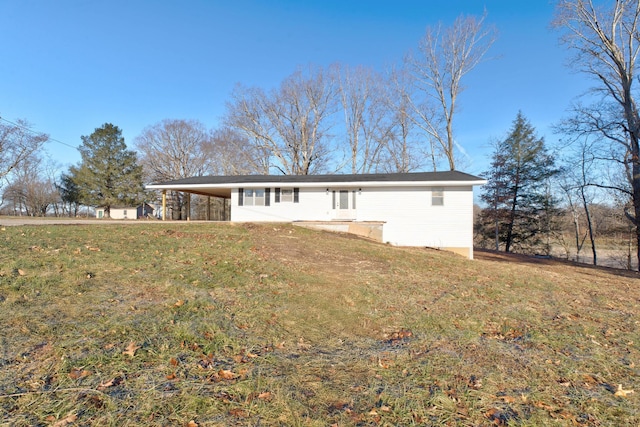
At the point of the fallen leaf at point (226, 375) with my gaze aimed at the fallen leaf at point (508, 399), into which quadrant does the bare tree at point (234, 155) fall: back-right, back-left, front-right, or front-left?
back-left

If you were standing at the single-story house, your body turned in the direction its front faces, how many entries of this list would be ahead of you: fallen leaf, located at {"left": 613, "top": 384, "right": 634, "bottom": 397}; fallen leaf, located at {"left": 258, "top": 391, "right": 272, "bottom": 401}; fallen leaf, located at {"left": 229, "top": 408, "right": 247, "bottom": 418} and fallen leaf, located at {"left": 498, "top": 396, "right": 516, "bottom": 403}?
4

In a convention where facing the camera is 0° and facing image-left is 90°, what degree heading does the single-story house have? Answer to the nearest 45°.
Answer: approximately 0°

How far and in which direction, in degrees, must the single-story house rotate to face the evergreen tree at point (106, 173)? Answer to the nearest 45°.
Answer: approximately 135° to its right

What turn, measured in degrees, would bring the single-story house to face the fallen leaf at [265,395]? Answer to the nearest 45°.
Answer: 0° — it already faces it

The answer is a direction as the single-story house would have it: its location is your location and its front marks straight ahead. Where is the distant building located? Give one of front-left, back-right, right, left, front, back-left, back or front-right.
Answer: back-right

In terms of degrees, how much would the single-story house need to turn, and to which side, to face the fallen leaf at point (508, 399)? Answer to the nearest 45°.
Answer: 0° — it already faces it

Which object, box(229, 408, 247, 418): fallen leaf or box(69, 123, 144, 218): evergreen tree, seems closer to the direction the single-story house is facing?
the fallen leaf
